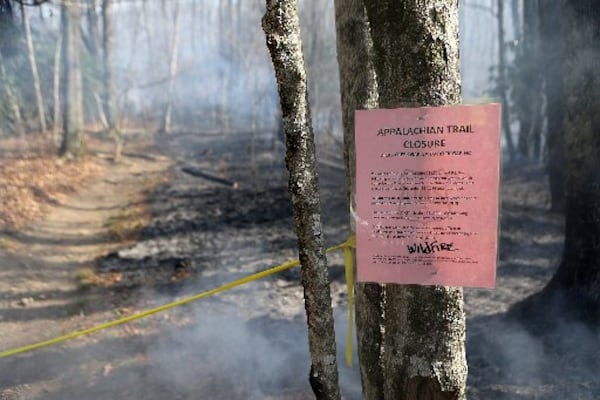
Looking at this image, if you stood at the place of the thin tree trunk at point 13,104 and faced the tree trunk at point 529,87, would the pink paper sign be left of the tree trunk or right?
right

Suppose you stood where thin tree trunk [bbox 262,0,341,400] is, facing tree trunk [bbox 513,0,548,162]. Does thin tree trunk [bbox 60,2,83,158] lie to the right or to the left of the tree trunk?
left

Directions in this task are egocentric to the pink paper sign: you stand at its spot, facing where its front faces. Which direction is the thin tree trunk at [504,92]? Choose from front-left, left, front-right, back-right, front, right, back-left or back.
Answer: back

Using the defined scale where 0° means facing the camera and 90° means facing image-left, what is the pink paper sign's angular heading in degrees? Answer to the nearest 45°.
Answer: approximately 0°

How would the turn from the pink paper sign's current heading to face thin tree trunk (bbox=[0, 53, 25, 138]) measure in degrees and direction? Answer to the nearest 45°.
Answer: approximately 135° to its right

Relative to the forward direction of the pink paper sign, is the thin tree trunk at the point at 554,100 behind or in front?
behind

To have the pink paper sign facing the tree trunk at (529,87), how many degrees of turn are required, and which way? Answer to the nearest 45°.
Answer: approximately 180°
